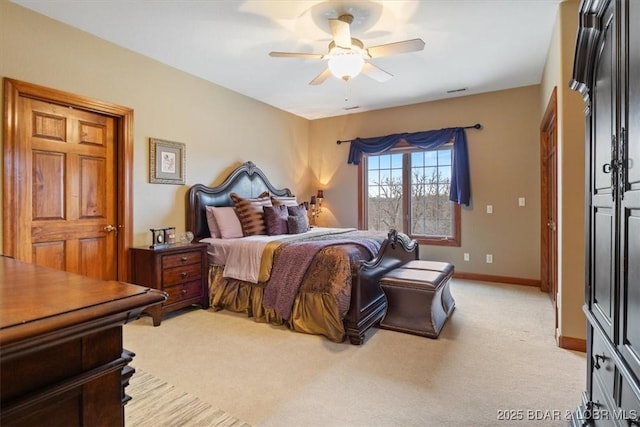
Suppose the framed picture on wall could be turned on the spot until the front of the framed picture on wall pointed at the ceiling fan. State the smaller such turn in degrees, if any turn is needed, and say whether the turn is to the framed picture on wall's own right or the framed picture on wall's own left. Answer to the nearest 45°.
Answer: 0° — it already faces it

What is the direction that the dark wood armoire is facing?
to the viewer's left

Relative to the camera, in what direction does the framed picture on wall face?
facing the viewer and to the right of the viewer

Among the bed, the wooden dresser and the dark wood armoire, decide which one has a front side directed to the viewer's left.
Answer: the dark wood armoire

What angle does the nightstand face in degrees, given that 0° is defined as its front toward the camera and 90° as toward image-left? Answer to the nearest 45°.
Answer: approximately 315°

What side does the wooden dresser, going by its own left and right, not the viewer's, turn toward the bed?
front

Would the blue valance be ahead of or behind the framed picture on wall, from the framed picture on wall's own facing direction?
ahead

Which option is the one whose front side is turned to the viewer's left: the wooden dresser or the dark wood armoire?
the dark wood armoire

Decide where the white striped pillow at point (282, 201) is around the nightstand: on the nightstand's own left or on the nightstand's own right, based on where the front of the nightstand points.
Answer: on the nightstand's own left

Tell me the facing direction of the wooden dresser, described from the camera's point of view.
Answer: facing away from the viewer and to the right of the viewer

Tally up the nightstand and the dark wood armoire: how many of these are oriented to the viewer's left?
1

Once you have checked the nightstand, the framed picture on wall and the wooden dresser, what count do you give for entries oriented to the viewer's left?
0

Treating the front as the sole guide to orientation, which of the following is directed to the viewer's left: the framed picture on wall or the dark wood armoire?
the dark wood armoire

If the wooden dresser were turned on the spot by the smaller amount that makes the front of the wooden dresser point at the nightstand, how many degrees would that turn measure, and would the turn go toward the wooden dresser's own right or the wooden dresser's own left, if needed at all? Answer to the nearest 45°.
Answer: approximately 45° to the wooden dresser's own left

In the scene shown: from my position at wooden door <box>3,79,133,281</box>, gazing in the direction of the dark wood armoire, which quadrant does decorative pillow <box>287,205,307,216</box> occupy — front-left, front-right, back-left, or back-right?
front-left

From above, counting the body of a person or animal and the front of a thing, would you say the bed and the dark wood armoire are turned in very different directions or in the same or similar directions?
very different directions
